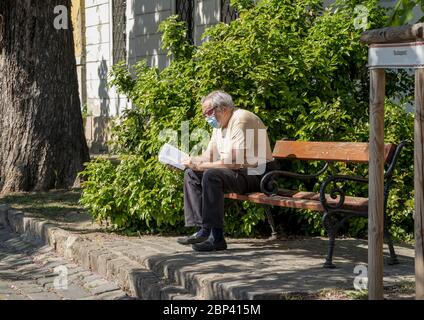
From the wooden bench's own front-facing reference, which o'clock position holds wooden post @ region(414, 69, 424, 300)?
The wooden post is roughly at 10 o'clock from the wooden bench.

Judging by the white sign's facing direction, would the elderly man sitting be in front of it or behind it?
behind

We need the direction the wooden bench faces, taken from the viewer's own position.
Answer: facing the viewer and to the left of the viewer

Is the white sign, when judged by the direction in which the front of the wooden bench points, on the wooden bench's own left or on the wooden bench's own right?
on the wooden bench's own left

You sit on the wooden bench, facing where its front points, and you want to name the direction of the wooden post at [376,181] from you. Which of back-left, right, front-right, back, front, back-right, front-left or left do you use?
front-left

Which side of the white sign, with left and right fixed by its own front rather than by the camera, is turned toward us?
front
